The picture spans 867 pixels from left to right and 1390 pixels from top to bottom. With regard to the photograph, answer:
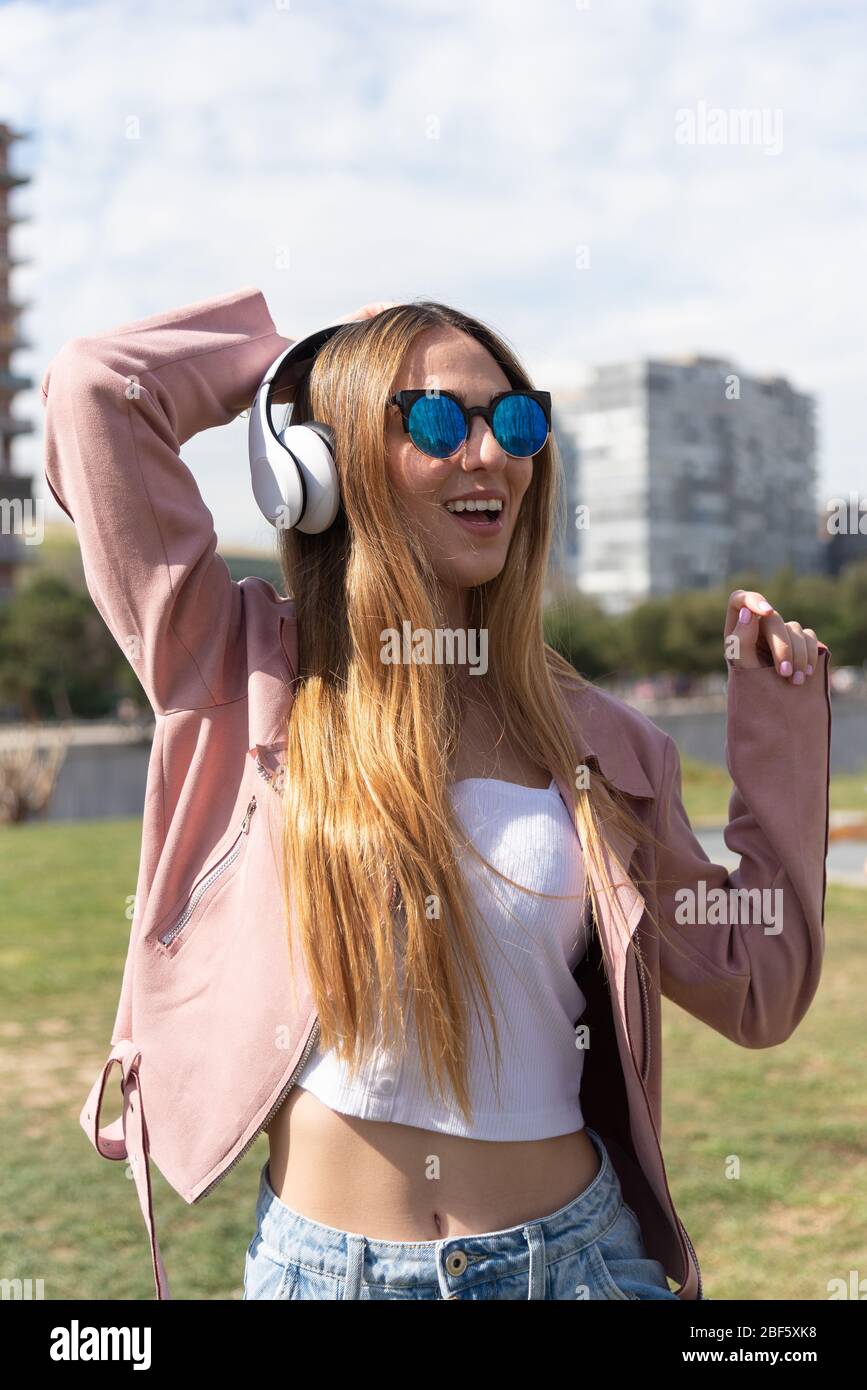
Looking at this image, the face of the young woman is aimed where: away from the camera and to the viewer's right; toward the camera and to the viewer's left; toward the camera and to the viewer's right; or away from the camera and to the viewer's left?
toward the camera and to the viewer's right

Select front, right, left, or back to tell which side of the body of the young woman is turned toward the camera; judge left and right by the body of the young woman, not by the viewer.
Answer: front
